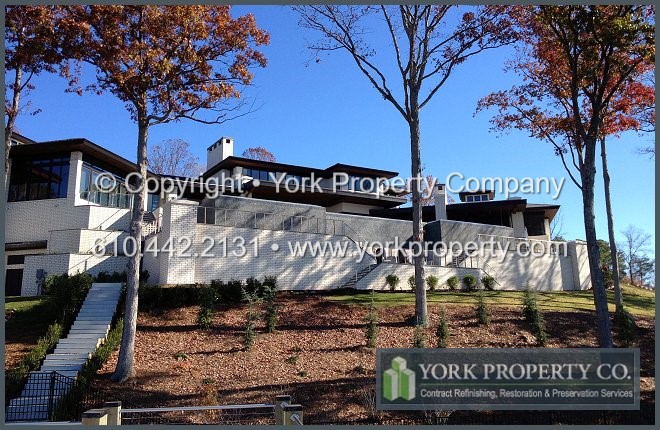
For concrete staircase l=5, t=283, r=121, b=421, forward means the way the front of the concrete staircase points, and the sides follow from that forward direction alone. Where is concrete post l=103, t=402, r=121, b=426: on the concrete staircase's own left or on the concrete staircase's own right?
on the concrete staircase's own left

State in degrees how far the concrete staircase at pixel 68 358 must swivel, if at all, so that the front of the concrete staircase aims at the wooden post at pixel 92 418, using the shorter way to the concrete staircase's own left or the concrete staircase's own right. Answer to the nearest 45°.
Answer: approximately 45° to the concrete staircase's own left

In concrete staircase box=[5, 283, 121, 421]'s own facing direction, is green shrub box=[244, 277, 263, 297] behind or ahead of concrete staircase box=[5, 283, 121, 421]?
behind

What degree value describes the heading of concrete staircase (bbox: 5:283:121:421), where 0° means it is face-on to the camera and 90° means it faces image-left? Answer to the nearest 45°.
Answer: approximately 45°

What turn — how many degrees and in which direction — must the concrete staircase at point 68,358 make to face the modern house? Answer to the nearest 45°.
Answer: approximately 180°

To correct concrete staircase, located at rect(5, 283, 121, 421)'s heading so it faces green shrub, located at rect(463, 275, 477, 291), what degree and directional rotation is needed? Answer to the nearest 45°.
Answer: approximately 135° to its left

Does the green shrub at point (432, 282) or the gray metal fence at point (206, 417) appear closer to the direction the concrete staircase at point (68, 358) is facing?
the gray metal fence

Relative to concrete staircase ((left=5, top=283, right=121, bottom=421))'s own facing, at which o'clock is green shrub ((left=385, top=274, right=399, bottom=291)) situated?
The green shrub is roughly at 7 o'clock from the concrete staircase.

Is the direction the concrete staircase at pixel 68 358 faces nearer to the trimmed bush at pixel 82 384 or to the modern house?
the trimmed bush

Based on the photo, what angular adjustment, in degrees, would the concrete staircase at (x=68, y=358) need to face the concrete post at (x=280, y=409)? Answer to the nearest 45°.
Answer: approximately 90° to its left

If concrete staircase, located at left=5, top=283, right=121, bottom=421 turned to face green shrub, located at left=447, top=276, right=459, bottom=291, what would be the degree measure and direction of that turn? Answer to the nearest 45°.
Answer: approximately 135° to its left

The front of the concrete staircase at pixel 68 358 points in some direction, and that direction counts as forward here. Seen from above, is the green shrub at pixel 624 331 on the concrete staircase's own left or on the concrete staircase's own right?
on the concrete staircase's own left

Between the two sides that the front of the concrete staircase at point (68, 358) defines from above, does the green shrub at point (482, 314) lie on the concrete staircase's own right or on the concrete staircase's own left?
on the concrete staircase's own left

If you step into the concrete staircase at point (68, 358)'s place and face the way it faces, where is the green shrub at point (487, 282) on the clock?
The green shrub is roughly at 7 o'clock from the concrete staircase.
